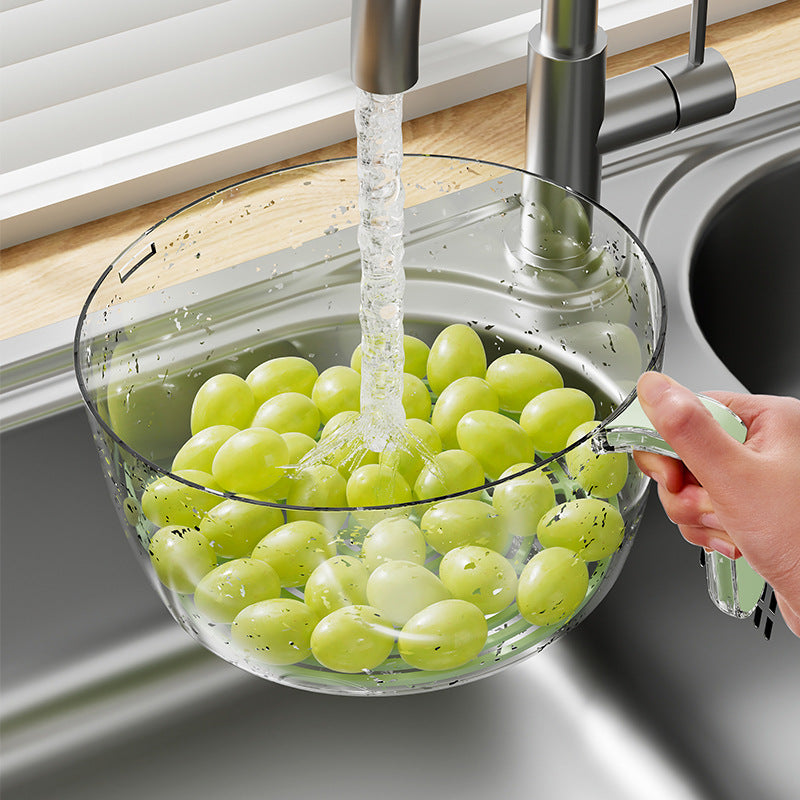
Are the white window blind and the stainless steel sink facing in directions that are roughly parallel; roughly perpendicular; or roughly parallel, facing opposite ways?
roughly parallel

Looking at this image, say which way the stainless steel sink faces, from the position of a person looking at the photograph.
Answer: facing the viewer and to the right of the viewer

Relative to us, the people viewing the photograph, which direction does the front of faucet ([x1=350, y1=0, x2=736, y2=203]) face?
facing the viewer and to the left of the viewer

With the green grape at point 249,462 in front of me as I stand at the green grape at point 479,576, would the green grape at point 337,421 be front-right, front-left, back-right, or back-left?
front-right

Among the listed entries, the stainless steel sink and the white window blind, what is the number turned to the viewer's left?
0
